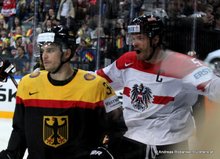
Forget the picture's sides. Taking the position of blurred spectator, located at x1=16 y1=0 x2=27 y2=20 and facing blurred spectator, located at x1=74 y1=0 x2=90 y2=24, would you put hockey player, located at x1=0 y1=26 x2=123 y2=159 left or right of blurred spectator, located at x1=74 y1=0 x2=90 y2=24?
right

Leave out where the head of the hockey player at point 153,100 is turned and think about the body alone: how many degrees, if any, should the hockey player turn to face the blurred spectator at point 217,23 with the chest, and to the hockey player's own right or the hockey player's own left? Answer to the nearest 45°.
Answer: approximately 135° to the hockey player's own right

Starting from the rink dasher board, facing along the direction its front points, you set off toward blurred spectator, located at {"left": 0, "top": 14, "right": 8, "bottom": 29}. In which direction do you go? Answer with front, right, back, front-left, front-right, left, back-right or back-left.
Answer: back

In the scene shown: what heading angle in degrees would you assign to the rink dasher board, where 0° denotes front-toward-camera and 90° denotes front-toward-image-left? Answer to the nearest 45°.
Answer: approximately 0°

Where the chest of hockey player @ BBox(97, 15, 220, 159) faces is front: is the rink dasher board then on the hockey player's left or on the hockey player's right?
on the hockey player's right
